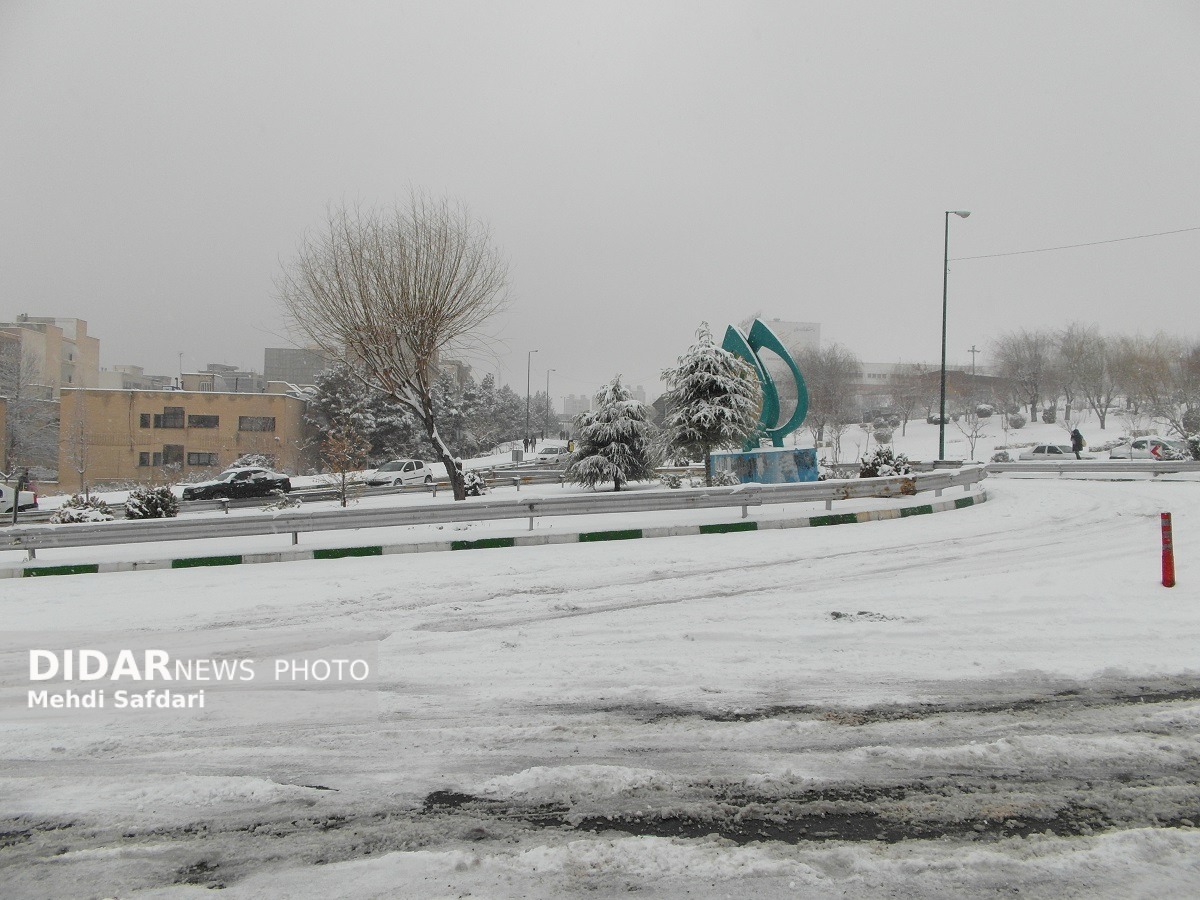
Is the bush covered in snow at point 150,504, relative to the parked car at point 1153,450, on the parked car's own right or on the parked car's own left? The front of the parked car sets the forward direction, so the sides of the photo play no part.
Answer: on the parked car's own left

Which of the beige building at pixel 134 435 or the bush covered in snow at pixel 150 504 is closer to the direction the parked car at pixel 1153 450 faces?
the beige building

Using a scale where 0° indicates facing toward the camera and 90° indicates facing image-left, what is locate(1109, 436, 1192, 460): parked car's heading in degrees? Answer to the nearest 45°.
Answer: approximately 90°

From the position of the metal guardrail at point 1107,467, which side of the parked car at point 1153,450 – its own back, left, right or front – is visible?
left
